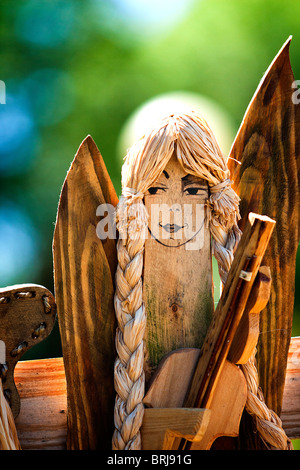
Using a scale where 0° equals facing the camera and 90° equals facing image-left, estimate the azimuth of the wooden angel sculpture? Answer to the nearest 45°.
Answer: approximately 0°
